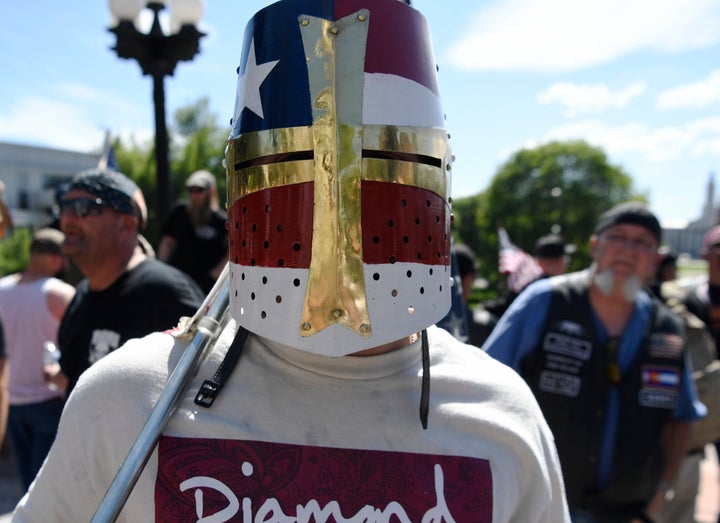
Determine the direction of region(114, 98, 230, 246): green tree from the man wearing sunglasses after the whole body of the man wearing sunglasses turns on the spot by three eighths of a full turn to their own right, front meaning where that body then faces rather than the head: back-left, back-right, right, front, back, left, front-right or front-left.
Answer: front

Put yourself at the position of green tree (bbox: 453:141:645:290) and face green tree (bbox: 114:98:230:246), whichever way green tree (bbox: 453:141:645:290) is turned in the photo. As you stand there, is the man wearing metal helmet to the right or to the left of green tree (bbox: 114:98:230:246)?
left

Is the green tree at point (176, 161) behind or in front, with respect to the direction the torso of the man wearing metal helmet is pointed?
behind

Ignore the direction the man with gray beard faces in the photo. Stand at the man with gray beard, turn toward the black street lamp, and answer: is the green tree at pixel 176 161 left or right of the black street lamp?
right

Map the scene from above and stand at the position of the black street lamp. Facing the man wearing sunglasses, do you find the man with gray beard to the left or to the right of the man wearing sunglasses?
left

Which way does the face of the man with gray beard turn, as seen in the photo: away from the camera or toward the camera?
toward the camera

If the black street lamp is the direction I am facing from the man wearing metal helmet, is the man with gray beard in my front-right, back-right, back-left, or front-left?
front-right

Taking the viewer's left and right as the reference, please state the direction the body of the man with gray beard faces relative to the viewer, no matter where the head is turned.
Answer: facing the viewer

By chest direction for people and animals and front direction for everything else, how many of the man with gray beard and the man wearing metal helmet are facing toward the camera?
2

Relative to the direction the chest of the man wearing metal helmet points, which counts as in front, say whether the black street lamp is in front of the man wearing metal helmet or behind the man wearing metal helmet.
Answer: behind

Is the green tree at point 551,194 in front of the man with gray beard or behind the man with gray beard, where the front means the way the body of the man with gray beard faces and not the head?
behind
